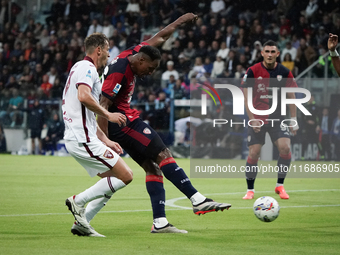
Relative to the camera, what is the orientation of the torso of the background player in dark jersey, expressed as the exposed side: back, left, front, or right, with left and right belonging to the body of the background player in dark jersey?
front

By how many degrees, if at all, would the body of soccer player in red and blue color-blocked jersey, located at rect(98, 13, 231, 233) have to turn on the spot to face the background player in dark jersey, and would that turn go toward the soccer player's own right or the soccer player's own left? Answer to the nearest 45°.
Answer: approximately 45° to the soccer player's own left

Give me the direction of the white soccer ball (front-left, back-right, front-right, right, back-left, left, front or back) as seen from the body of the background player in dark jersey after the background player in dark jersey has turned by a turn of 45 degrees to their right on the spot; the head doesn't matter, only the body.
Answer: front-left

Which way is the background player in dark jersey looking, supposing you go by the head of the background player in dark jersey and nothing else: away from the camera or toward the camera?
toward the camera

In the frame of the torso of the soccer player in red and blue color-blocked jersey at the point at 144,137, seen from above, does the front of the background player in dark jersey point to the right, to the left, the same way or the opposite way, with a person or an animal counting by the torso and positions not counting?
to the right

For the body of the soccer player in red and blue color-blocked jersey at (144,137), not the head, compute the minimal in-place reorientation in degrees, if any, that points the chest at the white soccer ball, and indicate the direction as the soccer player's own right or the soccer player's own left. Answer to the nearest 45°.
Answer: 0° — they already face it

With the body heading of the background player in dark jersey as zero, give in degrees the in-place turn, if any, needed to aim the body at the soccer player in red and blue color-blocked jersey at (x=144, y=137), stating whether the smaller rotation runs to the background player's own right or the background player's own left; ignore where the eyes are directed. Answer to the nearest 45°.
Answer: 0° — they already face them

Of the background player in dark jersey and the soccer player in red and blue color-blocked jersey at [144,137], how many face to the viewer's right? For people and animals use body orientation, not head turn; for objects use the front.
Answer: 1

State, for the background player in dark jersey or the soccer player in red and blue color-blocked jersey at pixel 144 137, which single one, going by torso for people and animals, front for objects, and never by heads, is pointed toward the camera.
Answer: the background player in dark jersey

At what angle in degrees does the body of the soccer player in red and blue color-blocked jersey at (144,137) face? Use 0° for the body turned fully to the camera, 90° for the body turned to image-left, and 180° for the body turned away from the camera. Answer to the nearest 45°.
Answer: approximately 270°
